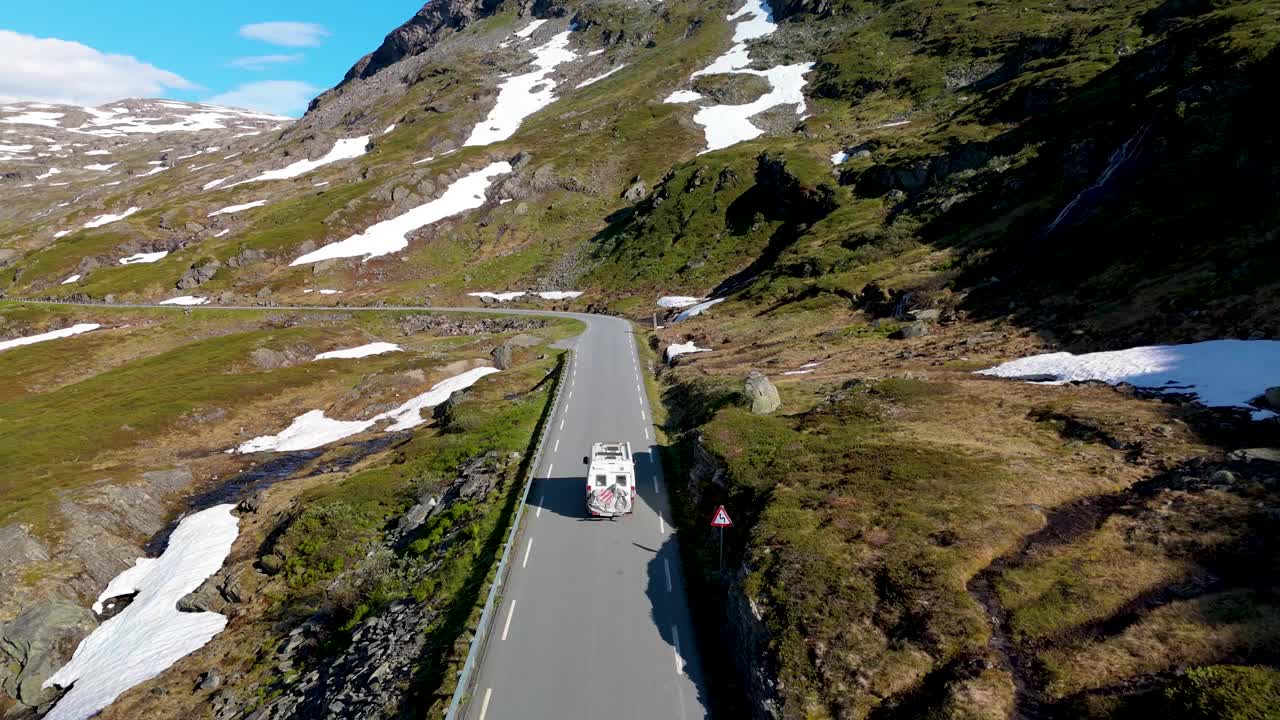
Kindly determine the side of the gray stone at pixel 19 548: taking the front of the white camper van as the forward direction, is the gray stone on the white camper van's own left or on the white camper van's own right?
on the white camper van's own left

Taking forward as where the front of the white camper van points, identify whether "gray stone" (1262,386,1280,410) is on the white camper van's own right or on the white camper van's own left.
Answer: on the white camper van's own right

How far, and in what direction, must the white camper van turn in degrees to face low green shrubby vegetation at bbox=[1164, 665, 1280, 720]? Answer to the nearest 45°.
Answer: approximately 135° to its right

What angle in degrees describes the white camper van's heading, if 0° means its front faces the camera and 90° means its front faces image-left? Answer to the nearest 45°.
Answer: approximately 180°

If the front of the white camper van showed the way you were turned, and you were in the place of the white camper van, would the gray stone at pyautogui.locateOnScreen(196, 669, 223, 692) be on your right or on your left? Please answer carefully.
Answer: on your left

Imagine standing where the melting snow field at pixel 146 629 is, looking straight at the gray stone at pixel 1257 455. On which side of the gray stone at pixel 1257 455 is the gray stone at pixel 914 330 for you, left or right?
left

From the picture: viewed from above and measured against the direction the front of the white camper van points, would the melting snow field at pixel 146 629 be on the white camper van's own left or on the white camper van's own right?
on the white camper van's own left

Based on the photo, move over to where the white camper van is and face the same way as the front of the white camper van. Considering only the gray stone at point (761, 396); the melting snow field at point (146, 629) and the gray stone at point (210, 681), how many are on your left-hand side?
2
